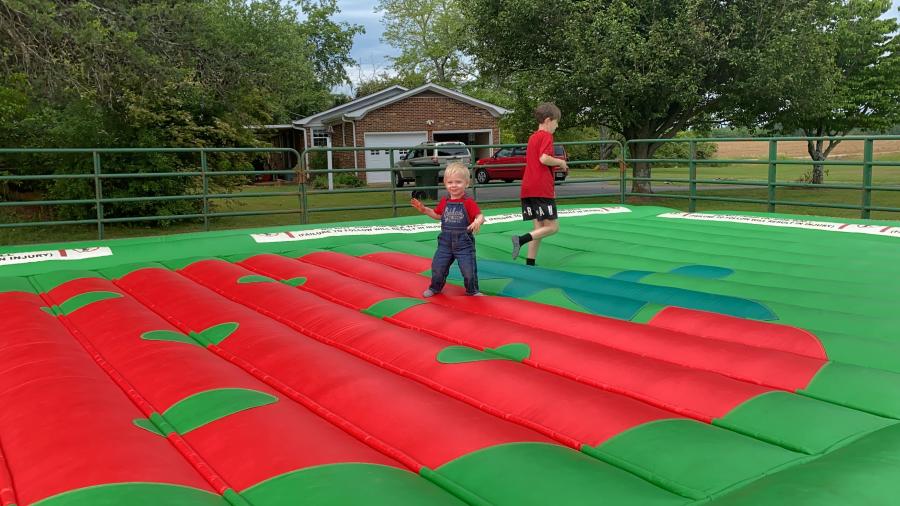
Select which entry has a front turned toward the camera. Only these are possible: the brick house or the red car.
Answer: the brick house

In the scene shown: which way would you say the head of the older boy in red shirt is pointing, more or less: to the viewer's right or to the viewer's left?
to the viewer's right

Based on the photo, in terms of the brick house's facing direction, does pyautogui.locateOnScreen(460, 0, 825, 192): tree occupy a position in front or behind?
in front

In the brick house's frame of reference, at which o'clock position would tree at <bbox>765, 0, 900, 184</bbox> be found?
The tree is roughly at 10 o'clock from the brick house.

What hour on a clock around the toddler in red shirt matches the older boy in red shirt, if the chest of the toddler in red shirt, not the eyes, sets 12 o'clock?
The older boy in red shirt is roughly at 7 o'clock from the toddler in red shirt.

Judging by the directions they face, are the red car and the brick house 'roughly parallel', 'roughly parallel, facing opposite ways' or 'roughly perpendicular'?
roughly perpendicular

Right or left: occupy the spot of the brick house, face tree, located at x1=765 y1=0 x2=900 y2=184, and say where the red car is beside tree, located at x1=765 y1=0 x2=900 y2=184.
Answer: right

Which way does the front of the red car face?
to the viewer's left

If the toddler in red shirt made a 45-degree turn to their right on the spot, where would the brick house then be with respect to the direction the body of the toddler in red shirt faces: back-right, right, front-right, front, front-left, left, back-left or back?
back-right

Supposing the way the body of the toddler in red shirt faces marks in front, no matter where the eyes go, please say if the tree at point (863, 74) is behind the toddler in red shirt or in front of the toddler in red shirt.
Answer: behind

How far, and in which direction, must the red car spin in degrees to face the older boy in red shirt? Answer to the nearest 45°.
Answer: approximately 90° to its left

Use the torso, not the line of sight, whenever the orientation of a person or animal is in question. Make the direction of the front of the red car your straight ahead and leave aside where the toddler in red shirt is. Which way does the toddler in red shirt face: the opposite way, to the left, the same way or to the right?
to the left

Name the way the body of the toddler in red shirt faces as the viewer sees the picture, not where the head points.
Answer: toward the camera

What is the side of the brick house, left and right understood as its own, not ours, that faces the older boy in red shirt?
front
